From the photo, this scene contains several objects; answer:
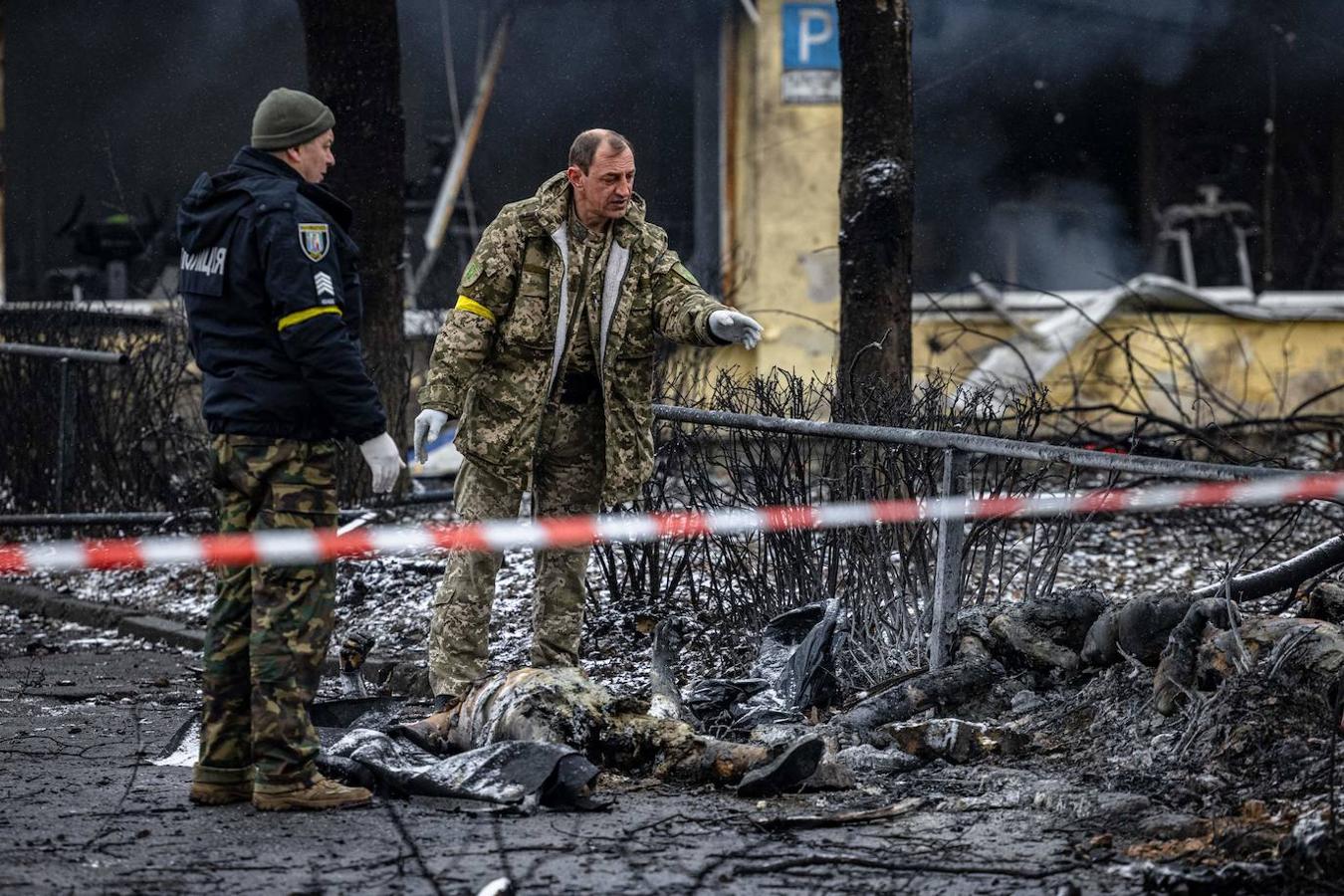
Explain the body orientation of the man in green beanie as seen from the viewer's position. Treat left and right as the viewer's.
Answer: facing away from the viewer and to the right of the viewer

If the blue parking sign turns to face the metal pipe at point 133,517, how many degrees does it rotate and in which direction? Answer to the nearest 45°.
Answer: approximately 45° to its right

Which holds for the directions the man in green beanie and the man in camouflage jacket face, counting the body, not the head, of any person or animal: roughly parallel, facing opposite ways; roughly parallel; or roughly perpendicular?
roughly perpendicular

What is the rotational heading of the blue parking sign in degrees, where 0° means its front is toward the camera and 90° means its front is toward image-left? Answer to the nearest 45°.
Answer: approximately 0°

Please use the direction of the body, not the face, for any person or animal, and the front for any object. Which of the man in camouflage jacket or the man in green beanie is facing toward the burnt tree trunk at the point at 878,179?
the man in green beanie

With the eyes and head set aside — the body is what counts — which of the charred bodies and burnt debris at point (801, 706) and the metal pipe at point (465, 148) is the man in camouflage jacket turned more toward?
the charred bodies and burnt debris

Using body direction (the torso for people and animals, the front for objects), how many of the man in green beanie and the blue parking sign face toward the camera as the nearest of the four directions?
1

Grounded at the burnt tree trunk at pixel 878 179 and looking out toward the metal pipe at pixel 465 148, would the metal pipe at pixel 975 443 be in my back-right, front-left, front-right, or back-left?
back-left

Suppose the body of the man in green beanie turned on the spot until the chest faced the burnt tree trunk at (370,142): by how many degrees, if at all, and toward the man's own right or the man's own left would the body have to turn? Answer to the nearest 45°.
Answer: approximately 45° to the man's own left

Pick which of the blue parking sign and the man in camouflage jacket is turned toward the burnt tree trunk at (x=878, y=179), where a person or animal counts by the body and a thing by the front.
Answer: the blue parking sign

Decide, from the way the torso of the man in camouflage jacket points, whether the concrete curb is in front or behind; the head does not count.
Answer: behind
